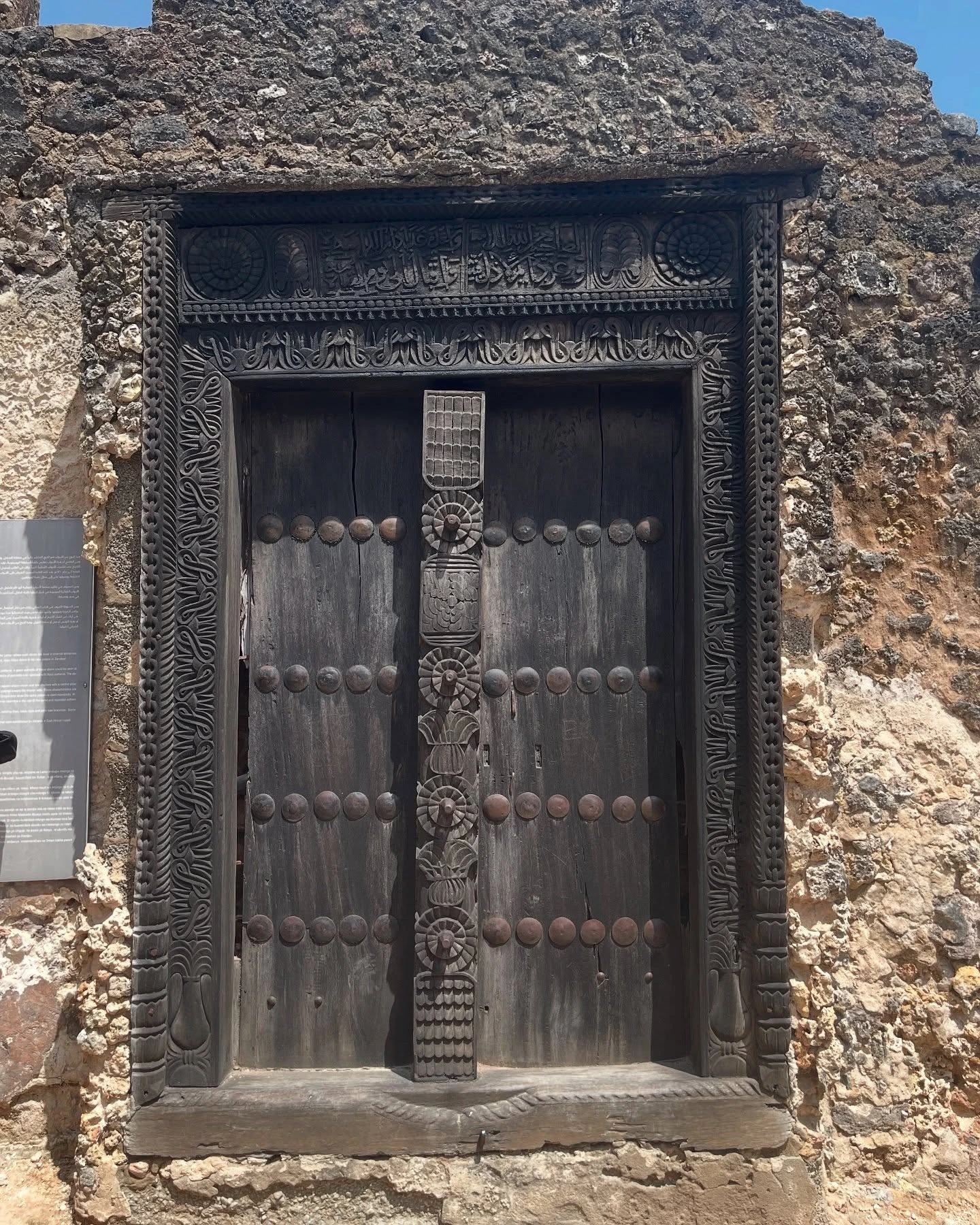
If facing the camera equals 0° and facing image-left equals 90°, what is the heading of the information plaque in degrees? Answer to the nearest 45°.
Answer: approximately 0°

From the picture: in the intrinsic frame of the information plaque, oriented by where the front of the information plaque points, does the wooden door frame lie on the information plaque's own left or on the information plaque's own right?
on the information plaque's own left
